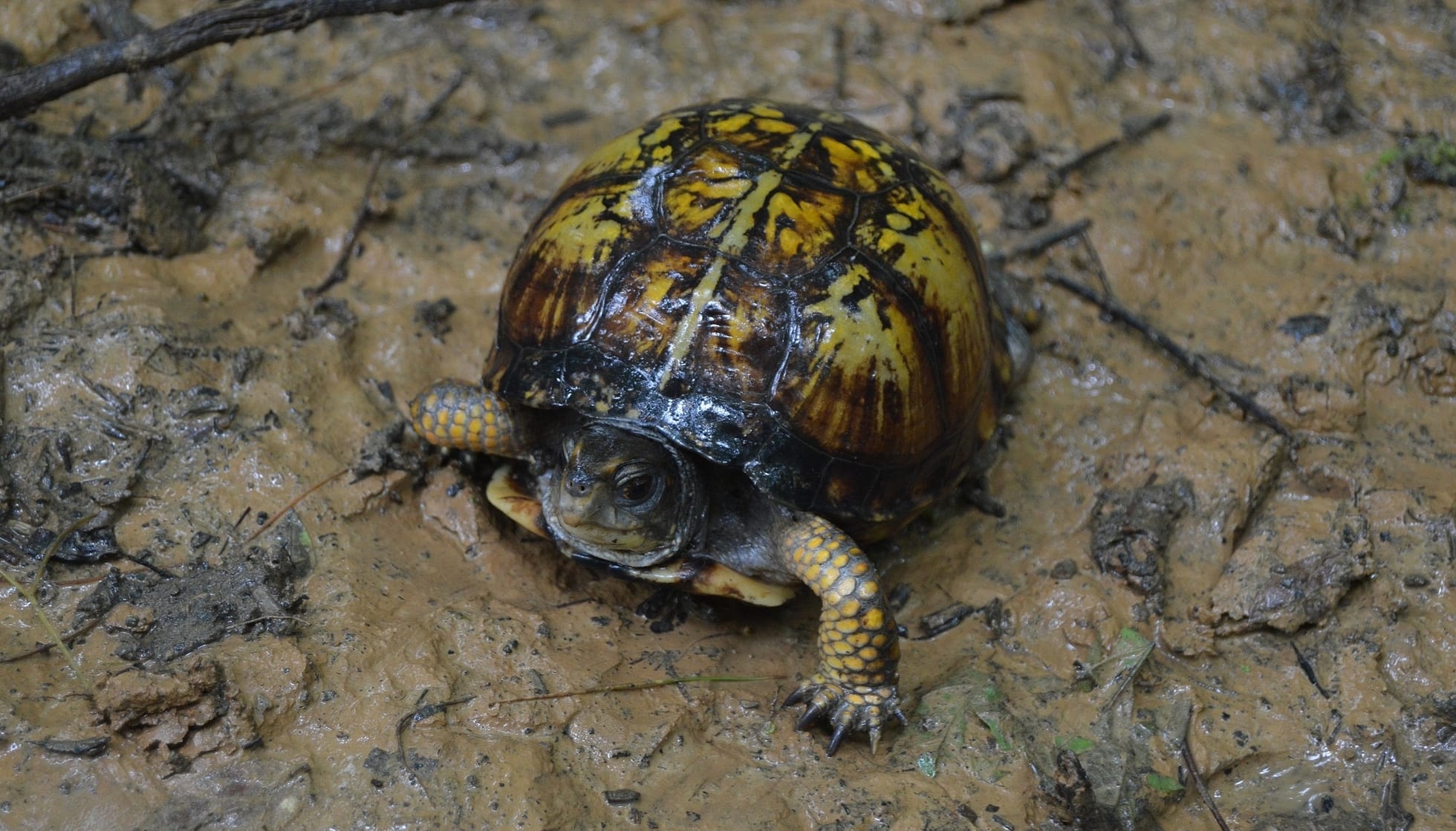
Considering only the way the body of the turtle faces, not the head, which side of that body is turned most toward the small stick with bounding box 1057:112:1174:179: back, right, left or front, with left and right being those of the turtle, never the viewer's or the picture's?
back

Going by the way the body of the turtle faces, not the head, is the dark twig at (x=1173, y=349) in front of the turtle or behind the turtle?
behind

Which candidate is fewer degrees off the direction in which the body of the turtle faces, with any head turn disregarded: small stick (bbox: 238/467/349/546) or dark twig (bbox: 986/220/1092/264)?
the small stick

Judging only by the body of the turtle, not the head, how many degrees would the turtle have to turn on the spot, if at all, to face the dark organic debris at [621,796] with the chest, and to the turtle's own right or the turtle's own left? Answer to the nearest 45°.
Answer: approximately 45° to the turtle's own left

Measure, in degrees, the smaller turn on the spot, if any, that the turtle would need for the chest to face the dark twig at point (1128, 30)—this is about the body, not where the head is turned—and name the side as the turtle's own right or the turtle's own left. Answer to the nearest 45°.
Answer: approximately 180°

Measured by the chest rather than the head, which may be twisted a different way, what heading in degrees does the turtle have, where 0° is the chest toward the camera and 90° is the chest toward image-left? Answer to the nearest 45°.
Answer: approximately 45°
